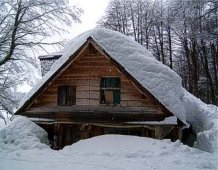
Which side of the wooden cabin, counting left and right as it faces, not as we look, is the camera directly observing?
front
